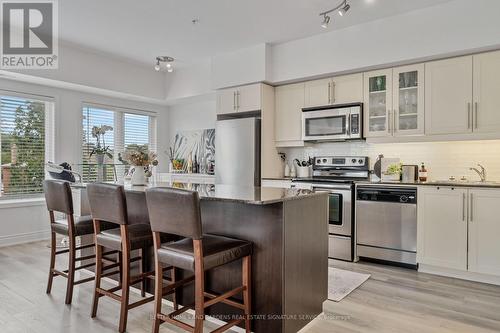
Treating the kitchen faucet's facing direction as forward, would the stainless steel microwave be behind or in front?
in front

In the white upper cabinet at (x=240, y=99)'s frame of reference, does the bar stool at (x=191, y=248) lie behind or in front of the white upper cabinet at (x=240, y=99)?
in front

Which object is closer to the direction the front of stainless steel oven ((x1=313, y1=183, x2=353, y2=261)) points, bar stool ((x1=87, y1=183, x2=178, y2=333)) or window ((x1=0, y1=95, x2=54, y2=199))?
the bar stool

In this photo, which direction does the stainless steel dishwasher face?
toward the camera

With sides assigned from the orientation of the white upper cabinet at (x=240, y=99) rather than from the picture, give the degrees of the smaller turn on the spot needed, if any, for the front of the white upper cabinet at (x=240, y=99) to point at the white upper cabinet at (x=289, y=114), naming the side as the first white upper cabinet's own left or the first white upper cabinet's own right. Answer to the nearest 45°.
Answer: approximately 135° to the first white upper cabinet's own left

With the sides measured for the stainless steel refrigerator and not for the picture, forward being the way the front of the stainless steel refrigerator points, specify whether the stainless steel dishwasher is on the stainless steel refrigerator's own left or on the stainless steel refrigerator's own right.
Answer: on the stainless steel refrigerator's own left

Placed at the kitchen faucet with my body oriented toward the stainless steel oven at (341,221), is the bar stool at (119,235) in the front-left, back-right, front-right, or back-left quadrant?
front-left

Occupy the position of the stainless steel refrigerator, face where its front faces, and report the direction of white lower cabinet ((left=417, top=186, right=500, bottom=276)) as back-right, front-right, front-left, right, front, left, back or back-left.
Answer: left

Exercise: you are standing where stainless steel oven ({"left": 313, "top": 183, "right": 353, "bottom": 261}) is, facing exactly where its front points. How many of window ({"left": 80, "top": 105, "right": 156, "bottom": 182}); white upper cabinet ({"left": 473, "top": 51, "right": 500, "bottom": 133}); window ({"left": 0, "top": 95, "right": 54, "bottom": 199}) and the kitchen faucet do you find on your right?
2
